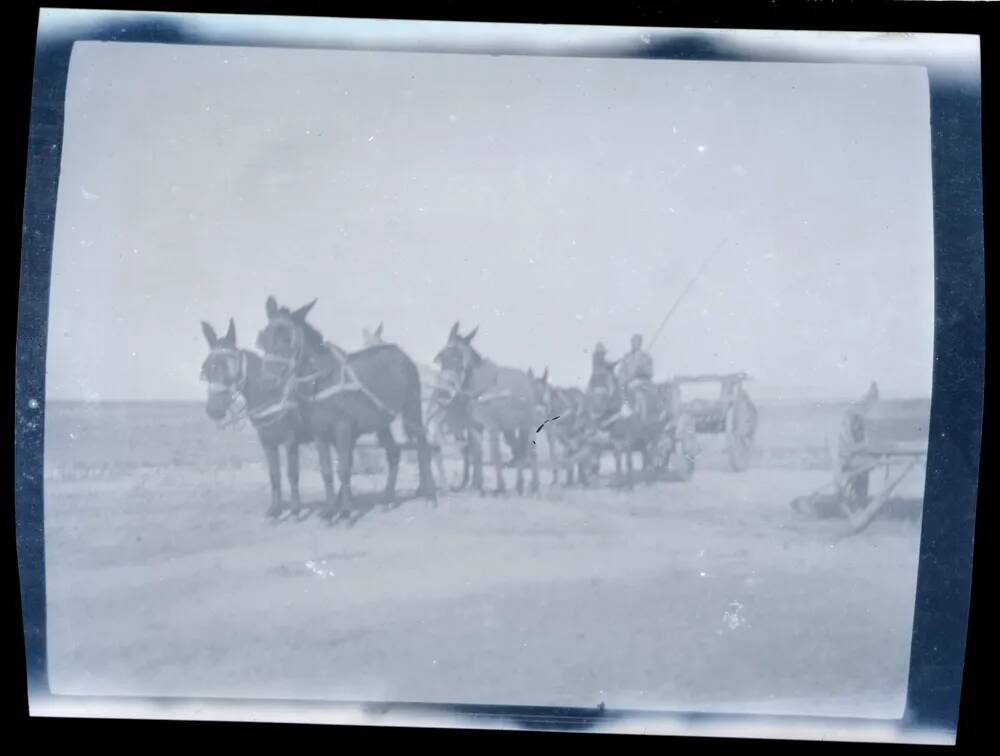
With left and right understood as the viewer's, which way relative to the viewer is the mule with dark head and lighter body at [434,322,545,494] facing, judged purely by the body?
facing the viewer and to the left of the viewer

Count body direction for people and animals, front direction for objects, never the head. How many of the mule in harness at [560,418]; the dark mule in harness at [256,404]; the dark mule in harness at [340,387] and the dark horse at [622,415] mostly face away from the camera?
0

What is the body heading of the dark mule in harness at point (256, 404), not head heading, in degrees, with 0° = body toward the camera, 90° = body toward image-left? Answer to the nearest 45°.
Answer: approximately 45°

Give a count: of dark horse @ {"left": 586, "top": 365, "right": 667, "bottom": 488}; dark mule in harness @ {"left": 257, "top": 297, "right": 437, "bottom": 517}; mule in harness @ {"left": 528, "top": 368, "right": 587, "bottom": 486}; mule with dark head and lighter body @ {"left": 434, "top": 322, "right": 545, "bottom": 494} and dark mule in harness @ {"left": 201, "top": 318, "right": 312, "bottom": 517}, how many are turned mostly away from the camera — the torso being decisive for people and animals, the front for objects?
0

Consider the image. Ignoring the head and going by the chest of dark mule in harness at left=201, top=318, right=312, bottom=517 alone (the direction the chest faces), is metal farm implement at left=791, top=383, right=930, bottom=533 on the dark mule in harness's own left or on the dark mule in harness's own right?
on the dark mule in harness's own left

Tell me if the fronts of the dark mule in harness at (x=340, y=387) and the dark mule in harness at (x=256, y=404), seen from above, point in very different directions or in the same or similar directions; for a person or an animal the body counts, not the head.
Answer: same or similar directions

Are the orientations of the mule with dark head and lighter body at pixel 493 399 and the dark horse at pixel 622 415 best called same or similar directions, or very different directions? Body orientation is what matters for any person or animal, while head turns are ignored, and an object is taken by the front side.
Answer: same or similar directions

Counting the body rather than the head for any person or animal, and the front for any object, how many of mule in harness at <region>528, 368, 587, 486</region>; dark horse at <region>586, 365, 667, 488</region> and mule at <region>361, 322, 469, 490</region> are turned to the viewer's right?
0

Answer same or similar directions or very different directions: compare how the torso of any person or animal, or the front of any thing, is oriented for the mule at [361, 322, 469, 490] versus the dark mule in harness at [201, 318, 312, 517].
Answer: same or similar directions

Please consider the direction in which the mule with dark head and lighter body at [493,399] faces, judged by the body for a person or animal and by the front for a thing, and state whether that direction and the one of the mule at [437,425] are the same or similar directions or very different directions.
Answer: same or similar directions

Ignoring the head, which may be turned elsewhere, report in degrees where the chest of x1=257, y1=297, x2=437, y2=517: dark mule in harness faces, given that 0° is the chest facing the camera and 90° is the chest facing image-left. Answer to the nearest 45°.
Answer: approximately 45°
